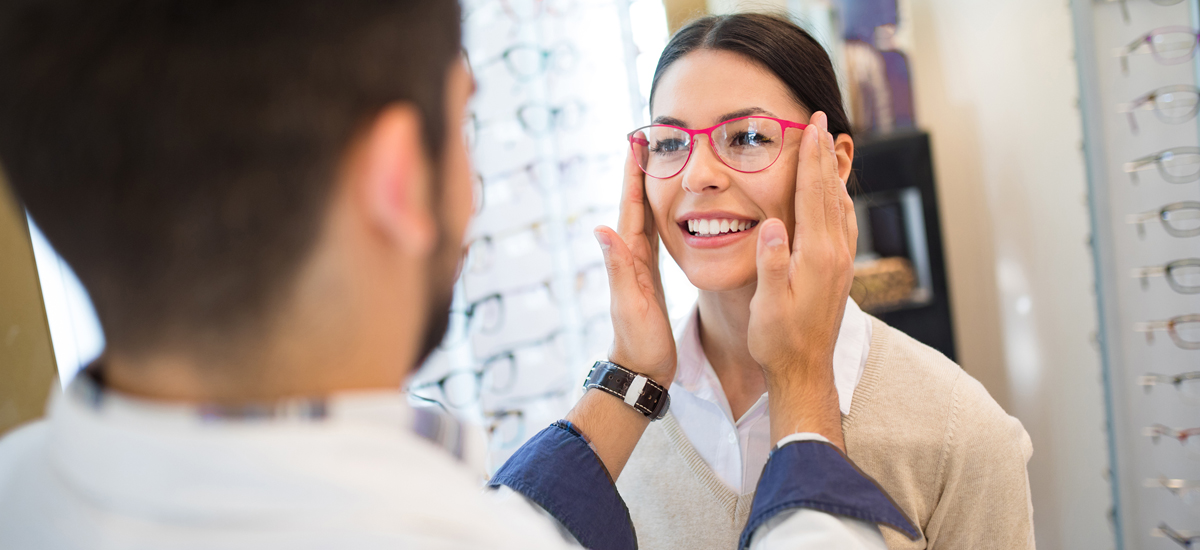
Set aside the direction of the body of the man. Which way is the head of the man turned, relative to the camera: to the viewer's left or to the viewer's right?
to the viewer's right

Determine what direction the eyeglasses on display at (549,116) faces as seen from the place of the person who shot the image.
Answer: facing the viewer and to the right of the viewer

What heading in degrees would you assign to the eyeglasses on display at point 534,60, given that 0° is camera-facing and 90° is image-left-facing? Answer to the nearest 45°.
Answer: approximately 315°

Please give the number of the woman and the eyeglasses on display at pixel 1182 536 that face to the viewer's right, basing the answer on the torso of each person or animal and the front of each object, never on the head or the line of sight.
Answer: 0

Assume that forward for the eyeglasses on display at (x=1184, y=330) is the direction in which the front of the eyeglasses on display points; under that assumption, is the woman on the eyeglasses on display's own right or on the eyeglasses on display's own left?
on the eyeglasses on display's own right

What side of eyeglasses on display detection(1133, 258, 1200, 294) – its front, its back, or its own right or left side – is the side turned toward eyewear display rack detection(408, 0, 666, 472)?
right

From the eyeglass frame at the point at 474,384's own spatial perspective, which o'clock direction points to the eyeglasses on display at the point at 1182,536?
The eyeglasses on display is roughly at 11 o'clock from the eyeglass frame.

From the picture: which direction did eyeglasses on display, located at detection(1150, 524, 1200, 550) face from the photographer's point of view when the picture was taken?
facing the viewer and to the left of the viewer
